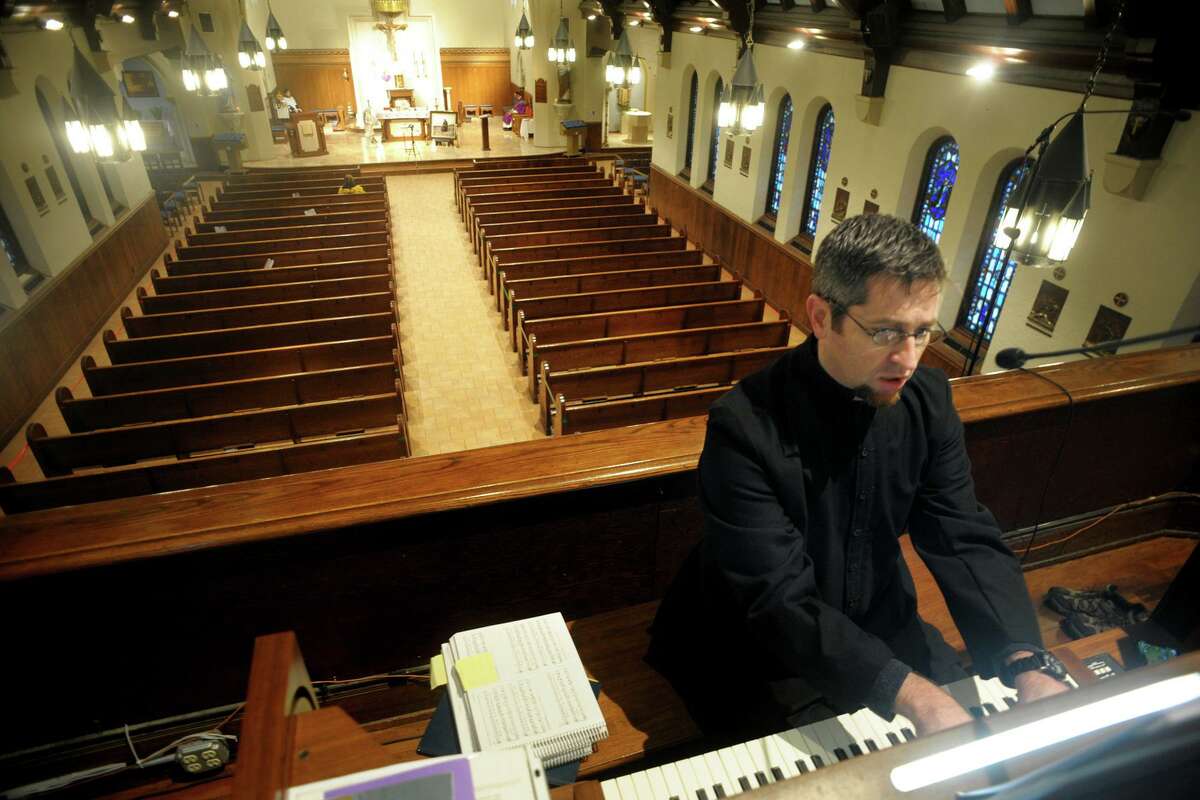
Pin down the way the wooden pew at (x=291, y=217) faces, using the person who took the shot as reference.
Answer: facing away from the viewer

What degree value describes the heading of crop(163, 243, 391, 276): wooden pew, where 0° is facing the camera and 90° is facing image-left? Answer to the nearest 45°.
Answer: approximately 180°

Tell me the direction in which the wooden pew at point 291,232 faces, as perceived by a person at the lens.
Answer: facing away from the viewer

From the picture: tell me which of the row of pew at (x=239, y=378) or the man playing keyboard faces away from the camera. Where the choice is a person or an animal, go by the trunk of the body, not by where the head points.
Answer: the row of pew

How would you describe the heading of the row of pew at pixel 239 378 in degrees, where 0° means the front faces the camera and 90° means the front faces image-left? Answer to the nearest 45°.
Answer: approximately 180°

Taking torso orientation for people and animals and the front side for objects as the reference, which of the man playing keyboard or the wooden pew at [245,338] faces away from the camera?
the wooden pew

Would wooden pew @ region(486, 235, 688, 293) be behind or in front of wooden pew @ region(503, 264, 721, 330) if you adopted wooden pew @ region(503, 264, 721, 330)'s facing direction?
in front

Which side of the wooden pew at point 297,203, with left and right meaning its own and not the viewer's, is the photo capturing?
back

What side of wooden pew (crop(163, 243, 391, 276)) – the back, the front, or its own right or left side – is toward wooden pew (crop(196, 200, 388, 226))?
front

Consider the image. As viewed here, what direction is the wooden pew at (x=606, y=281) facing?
away from the camera

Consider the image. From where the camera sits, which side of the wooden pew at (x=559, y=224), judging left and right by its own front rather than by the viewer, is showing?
back

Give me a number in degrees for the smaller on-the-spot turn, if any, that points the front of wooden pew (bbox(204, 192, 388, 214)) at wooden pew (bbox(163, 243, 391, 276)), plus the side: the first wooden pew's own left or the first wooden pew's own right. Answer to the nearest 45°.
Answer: approximately 180°

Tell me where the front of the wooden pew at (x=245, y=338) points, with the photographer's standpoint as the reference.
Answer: facing away from the viewer

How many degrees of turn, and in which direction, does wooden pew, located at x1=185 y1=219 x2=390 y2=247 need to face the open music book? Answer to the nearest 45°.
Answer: approximately 180°

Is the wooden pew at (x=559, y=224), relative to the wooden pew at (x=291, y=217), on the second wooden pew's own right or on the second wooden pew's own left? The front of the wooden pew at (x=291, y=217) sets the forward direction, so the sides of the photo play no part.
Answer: on the second wooden pew's own right

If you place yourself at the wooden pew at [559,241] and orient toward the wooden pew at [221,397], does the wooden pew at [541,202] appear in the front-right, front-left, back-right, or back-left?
back-right

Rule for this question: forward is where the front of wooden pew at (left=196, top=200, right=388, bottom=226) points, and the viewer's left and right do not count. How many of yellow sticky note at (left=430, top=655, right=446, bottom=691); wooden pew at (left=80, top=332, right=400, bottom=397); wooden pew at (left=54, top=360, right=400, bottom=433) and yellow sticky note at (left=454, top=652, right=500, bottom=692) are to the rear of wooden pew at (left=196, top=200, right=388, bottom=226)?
4

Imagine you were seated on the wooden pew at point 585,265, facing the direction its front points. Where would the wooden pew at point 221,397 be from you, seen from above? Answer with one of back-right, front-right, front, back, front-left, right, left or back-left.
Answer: back-left

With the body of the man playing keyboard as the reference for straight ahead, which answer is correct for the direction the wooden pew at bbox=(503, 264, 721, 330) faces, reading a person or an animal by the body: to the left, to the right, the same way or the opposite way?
the opposite way
